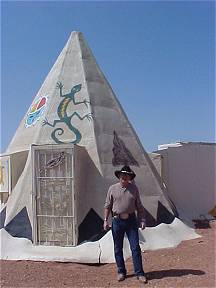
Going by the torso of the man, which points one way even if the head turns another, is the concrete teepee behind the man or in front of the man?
behind

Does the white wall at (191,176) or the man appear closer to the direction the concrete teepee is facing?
the man

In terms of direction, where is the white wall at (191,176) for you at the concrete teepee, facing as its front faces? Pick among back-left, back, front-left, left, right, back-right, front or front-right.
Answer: back-left

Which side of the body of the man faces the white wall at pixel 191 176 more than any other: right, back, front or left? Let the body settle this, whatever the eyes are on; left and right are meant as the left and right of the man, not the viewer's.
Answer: back

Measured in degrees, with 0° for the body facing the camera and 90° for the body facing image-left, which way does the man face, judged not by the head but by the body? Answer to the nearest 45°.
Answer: approximately 0°

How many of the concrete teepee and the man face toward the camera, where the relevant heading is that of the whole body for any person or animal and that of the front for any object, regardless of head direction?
2
